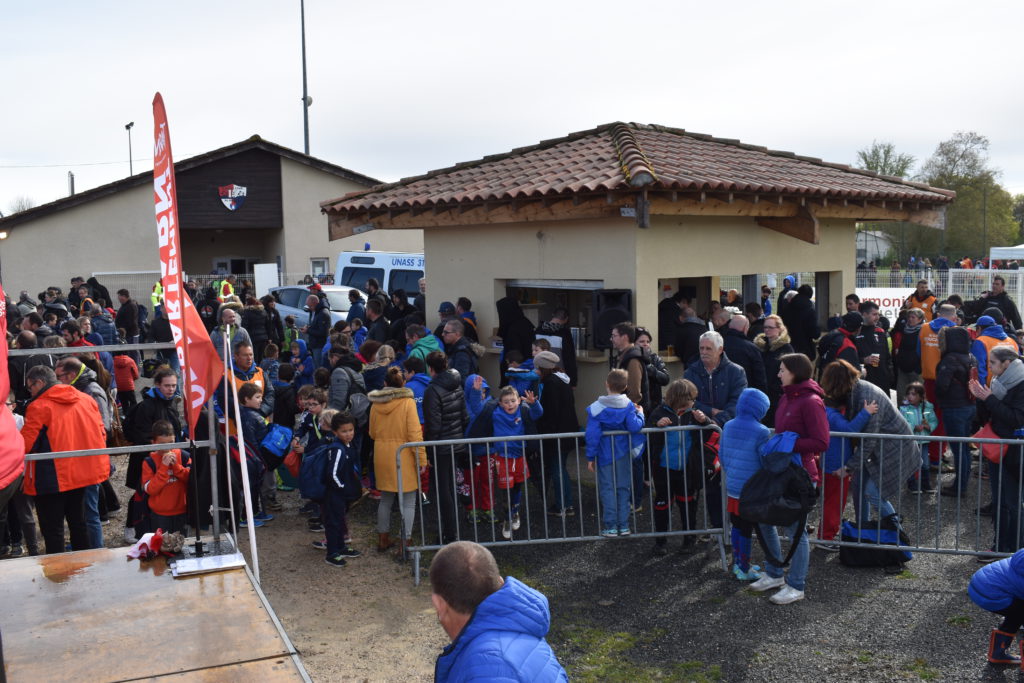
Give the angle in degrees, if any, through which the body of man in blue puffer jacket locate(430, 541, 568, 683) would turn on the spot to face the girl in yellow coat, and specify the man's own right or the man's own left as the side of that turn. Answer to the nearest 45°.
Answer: approximately 45° to the man's own right

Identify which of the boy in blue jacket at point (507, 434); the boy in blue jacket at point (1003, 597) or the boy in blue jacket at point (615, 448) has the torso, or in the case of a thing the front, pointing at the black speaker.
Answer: the boy in blue jacket at point (615, 448)

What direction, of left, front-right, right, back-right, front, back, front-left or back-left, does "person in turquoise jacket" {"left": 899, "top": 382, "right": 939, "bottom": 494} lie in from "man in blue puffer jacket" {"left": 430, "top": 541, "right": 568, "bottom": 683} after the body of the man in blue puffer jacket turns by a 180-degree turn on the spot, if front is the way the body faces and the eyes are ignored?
left

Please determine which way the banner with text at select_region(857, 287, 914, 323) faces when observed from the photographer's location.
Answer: facing the viewer

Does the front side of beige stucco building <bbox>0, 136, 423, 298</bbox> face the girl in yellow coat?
yes

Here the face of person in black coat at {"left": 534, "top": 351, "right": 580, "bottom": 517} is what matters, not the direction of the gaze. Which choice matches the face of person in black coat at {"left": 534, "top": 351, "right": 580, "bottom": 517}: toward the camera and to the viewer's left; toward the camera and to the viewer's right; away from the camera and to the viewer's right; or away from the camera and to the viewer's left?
away from the camera and to the viewer's left

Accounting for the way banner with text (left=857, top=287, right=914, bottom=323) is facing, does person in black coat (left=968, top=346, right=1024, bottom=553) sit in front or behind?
in front

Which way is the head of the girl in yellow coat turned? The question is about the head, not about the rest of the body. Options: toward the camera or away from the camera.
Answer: away from the camera

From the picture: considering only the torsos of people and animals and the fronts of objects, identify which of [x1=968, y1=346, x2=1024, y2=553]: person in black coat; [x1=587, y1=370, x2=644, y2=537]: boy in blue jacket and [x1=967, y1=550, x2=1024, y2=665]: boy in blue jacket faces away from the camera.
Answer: [x1=587, y1=370, x2=644, y2=537]: boy in blue jacket

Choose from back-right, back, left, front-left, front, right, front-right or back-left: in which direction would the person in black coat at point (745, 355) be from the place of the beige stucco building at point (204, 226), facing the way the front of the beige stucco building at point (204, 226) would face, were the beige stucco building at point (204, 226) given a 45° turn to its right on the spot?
front-left

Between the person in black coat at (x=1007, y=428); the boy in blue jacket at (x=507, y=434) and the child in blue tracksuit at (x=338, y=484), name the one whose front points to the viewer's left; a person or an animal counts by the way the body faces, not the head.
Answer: the person in black coat

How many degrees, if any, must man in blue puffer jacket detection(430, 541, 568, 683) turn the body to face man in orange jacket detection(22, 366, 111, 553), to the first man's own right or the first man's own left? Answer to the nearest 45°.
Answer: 0° — they already face them

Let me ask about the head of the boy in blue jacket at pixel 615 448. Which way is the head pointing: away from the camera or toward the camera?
away from the camera

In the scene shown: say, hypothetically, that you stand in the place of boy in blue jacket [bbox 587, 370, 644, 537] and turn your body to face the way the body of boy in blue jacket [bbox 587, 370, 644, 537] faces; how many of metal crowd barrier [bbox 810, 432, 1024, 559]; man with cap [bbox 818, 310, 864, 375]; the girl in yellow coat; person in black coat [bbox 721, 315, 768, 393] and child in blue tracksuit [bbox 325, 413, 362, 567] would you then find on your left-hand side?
2

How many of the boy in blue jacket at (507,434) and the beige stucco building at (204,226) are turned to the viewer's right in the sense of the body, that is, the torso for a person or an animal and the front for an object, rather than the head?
0
